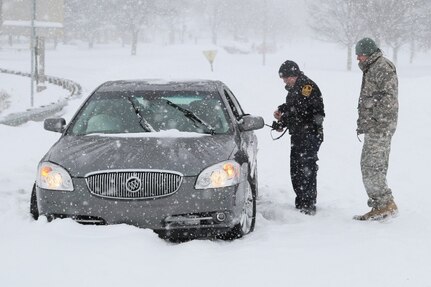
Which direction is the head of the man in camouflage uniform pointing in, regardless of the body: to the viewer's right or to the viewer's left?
to the viewer's left

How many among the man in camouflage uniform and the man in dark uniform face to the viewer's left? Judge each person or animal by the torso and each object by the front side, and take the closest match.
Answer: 2

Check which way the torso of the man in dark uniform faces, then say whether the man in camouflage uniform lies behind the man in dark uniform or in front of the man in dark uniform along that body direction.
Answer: behind

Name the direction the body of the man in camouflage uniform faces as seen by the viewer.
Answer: to the viewer's left

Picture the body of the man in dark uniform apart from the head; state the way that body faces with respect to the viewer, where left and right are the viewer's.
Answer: facing to the left of the viewer

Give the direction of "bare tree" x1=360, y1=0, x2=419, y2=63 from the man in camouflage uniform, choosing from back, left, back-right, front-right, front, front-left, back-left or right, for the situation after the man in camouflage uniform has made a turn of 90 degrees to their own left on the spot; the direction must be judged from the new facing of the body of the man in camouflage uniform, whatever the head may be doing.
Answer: back

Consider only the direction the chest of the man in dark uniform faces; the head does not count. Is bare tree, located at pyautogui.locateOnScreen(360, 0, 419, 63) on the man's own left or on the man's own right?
on the man's own right
